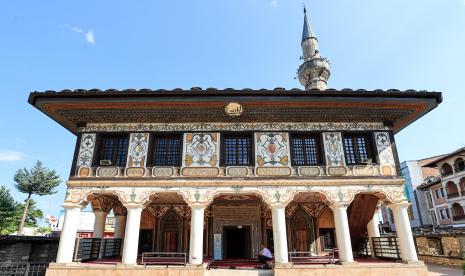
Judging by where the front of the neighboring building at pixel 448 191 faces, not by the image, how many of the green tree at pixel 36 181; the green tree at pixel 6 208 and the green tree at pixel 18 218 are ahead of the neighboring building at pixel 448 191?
3

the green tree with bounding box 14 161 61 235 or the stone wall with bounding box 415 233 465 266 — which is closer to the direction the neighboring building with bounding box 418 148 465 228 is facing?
the green tree

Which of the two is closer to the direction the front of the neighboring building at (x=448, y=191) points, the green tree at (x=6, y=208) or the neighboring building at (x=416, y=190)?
the green tree

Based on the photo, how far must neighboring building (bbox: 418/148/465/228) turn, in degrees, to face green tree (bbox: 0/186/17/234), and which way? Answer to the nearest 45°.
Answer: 0° — it already faces it

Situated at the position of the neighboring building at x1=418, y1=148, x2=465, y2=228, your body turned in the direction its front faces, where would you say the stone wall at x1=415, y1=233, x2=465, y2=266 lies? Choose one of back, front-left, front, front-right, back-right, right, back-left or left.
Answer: front-left

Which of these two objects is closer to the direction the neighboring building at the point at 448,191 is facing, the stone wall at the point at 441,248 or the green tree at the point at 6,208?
the green tree

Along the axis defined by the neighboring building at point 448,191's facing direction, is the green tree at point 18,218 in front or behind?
in front

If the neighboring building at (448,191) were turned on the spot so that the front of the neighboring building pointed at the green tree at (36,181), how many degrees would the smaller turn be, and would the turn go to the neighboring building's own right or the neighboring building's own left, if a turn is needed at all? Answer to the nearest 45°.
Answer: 0° — it already faces it

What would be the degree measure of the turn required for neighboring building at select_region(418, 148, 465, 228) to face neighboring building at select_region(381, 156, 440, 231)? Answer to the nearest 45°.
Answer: approximately 90° to its right
